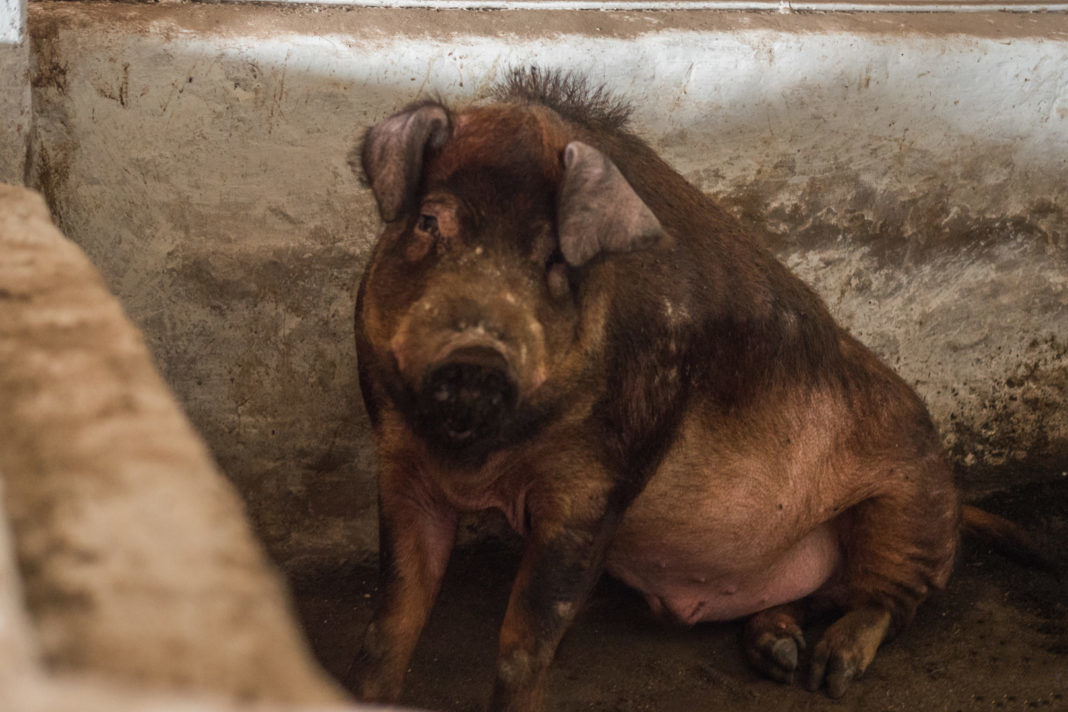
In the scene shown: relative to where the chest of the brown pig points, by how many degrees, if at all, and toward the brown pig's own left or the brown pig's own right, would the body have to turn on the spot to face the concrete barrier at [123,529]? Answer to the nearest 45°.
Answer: approximately 45° to the brown pig's own left

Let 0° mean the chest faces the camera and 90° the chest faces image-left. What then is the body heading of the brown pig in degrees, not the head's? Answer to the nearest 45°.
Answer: approximately 45°
